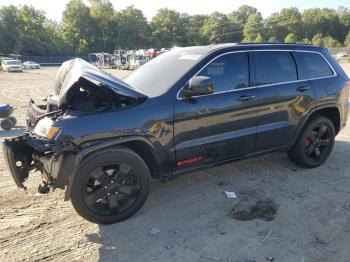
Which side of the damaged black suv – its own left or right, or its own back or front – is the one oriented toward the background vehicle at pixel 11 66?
right

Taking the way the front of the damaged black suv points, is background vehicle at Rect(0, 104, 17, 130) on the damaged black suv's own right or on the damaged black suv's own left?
on the damaged black suv's own right

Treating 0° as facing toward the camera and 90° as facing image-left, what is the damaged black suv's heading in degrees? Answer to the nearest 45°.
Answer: approximately 45°

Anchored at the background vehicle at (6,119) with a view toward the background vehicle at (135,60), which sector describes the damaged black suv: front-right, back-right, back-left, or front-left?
back-right

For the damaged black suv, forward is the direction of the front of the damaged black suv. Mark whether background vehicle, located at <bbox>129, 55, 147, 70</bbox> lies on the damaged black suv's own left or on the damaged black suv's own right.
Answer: on the damaged black suv's own right
